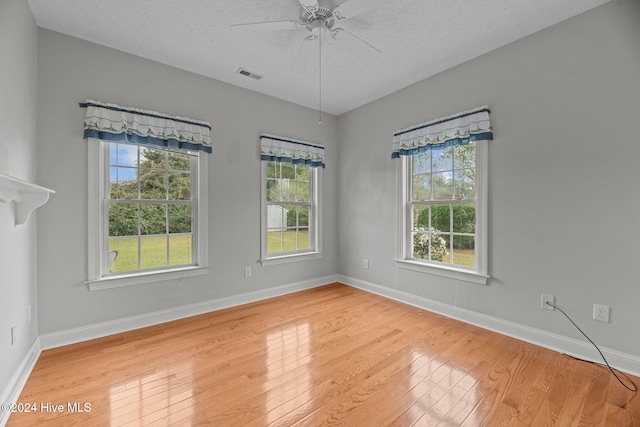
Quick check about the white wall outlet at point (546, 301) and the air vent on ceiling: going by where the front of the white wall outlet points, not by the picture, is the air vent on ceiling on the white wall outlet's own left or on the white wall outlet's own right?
on the white wall outlet's own right

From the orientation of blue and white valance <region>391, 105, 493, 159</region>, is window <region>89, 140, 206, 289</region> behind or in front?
in front

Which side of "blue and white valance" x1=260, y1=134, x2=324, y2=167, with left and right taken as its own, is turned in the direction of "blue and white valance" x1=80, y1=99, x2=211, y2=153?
right

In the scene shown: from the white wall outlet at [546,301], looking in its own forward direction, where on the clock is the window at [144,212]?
The window is roughly at 2 o'clock from the white wall outlet.

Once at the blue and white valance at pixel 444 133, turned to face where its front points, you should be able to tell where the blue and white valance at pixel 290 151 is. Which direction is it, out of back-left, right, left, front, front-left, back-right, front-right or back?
front-right

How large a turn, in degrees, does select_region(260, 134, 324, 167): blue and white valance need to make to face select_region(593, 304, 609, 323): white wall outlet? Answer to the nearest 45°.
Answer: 0° — it already faces it
